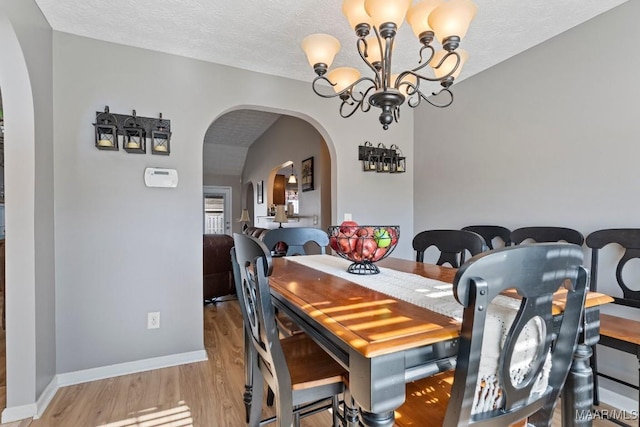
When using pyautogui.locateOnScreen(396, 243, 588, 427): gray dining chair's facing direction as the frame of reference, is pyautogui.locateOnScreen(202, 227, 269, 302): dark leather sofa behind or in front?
in front

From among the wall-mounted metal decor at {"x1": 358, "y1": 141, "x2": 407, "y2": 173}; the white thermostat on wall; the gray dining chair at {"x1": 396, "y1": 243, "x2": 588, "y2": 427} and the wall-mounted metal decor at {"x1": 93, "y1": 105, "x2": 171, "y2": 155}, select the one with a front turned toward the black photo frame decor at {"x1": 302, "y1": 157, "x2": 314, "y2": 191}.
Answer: the gray dining chair

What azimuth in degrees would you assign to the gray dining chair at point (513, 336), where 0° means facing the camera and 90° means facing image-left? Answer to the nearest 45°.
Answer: approximately 135°

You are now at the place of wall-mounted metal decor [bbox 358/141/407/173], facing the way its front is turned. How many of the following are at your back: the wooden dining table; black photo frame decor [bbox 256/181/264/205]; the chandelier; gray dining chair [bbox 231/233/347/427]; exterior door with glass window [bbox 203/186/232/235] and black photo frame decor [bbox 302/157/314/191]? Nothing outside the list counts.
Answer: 3

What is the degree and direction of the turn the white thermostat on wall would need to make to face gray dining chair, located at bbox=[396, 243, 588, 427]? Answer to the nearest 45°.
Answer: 0° — it already faces it

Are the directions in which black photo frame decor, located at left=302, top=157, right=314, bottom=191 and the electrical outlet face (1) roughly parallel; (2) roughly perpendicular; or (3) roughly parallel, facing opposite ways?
roughly perpendicular

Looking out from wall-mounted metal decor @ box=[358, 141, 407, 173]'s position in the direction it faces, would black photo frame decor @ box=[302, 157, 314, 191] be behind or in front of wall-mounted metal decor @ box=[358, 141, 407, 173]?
behind

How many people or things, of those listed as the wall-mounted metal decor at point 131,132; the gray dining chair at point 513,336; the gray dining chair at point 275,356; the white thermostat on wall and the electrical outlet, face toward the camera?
3

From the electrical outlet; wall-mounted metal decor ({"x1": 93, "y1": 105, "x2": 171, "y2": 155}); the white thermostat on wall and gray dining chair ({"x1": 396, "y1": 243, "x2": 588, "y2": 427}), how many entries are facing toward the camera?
3

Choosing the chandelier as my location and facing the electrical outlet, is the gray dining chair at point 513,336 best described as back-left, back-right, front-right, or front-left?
back-left

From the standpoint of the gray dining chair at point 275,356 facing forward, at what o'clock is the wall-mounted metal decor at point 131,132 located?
The wall-mounted metal decor is roughly at 9 o'clock from the gray dining chair.
